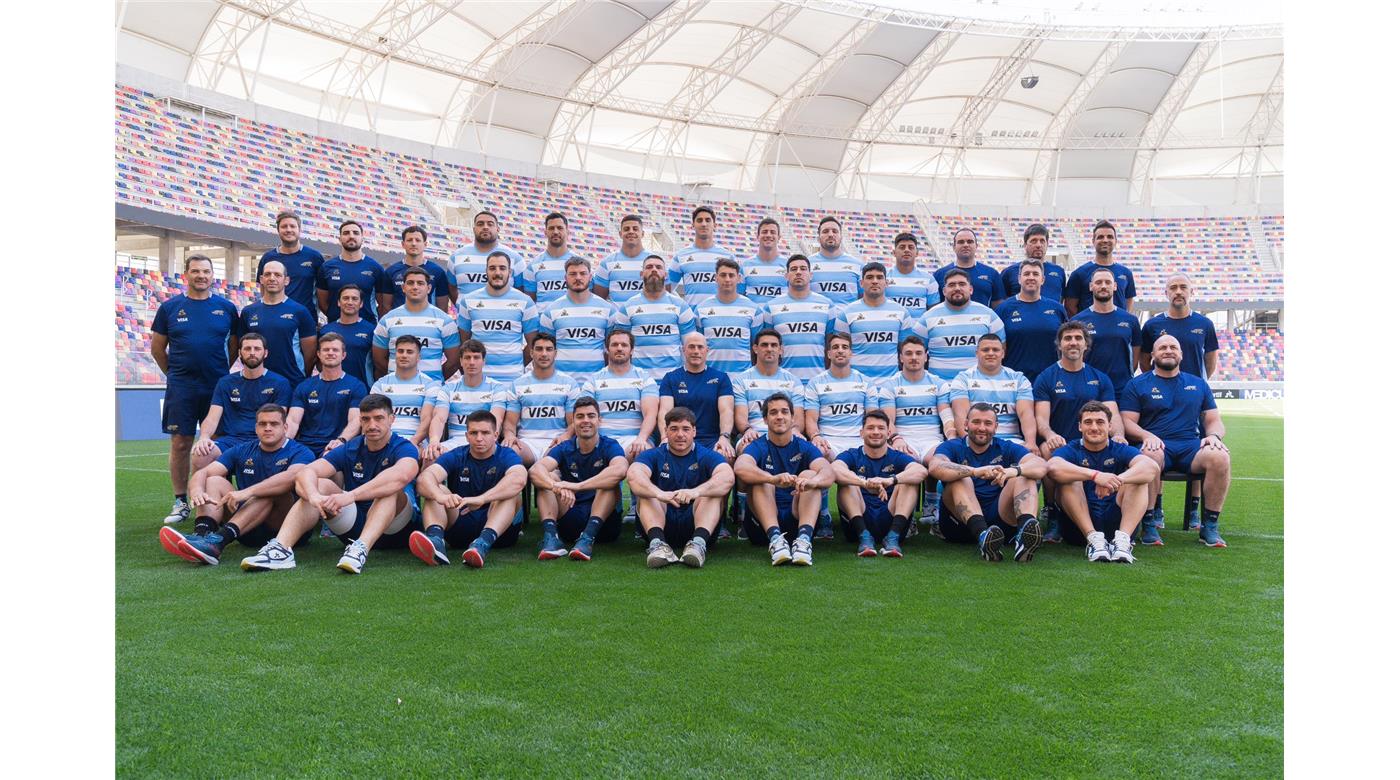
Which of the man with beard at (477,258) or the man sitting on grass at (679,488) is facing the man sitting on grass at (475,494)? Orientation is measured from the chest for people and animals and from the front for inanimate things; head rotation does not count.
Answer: the man with beard

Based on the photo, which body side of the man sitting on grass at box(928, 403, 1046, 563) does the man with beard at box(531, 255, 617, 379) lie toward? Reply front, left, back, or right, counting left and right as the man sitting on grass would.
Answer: right

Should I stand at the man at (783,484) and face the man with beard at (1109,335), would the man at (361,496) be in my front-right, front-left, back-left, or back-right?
back-left

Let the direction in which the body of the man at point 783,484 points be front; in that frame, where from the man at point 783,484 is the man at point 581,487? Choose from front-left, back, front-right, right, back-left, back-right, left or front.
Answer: right

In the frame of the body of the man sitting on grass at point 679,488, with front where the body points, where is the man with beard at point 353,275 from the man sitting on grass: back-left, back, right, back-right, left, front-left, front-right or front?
back-right

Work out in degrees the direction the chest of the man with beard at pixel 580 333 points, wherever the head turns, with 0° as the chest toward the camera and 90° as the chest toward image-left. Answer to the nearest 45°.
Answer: approximately 0°

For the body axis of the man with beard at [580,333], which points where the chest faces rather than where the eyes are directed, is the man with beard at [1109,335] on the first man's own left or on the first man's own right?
on the first man's own left
